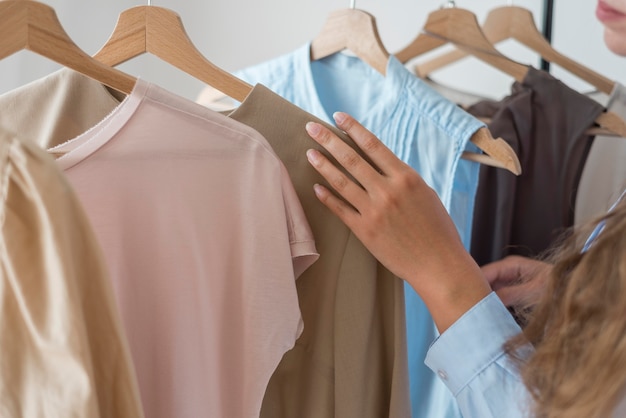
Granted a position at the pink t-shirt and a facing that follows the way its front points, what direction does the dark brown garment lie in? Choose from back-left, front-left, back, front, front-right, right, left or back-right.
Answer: back

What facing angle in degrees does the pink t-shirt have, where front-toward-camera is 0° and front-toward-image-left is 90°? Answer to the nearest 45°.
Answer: approximately 45°

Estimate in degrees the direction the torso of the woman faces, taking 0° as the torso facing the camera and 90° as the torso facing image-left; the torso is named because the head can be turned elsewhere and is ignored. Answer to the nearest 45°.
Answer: approximately 90°
